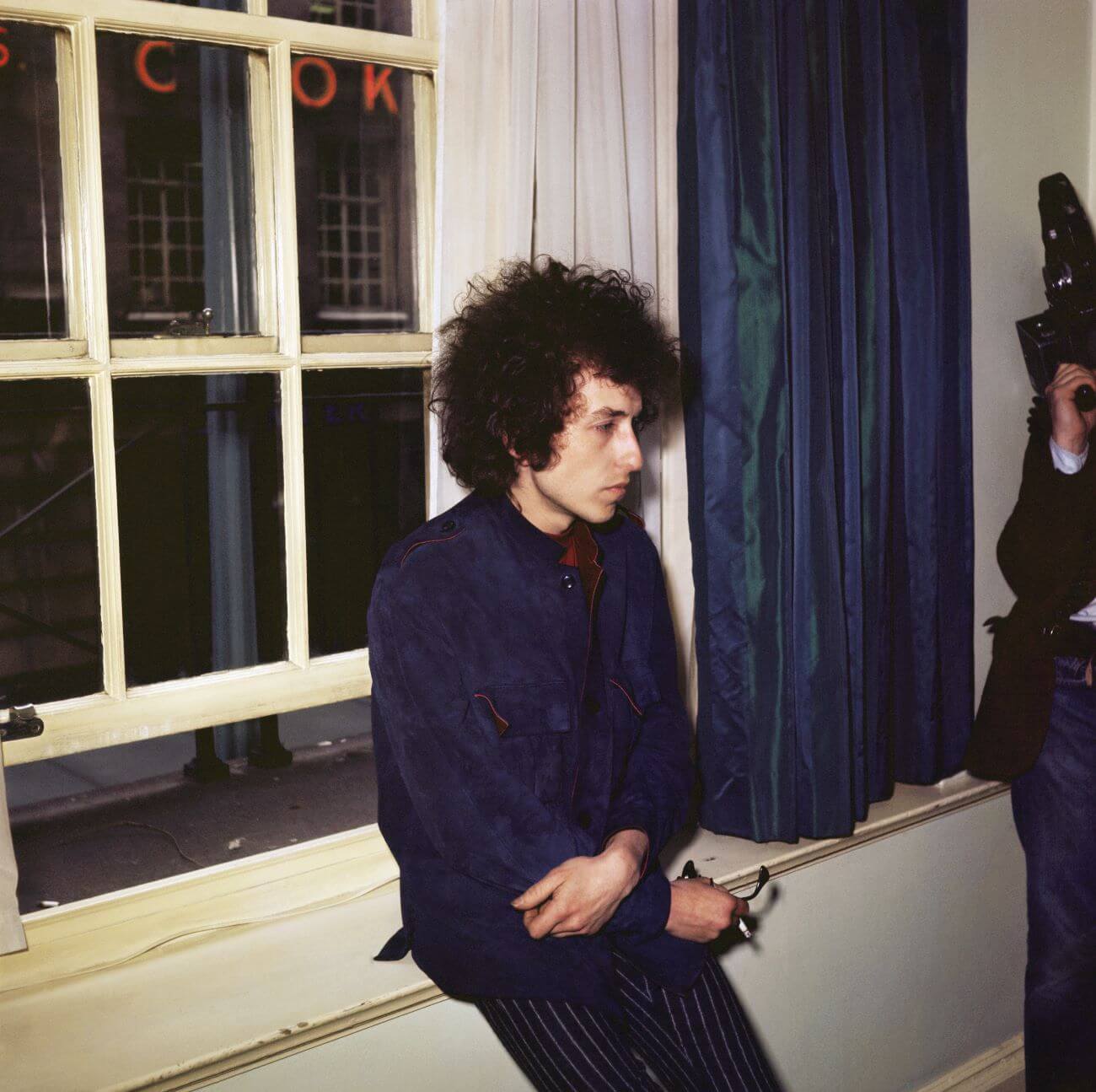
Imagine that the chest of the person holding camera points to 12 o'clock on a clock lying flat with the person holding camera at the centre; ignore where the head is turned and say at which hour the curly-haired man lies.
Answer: The curly-haired man is roughly at 1 o'clock from the person holding camera.

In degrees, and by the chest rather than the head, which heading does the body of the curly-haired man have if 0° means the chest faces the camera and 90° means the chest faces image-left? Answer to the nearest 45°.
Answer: approximately 315°

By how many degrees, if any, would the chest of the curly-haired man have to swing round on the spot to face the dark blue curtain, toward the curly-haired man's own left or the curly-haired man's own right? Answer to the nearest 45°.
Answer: approximately 90° to the curly-haired man's own left

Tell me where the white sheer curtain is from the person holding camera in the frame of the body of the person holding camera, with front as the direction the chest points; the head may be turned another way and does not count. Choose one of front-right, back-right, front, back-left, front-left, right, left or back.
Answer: front-right

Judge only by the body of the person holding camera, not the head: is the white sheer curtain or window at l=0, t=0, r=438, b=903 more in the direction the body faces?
the window

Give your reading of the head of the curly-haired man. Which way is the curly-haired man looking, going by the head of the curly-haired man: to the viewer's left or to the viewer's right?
to the viewer's right

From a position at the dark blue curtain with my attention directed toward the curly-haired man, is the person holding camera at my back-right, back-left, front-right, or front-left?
back-left
